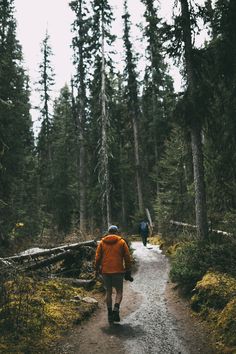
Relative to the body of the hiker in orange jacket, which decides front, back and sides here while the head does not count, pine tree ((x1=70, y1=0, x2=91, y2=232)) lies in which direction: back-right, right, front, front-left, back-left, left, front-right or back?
front

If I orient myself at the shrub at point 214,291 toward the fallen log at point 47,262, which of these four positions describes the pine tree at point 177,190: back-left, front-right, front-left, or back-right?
front-right

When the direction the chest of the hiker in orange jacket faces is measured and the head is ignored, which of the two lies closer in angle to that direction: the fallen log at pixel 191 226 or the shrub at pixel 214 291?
the fallen log

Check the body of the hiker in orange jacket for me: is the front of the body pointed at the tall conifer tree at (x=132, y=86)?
yes

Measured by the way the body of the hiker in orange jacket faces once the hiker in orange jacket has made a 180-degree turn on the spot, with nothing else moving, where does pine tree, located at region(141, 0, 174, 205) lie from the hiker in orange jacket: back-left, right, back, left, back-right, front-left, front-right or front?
back

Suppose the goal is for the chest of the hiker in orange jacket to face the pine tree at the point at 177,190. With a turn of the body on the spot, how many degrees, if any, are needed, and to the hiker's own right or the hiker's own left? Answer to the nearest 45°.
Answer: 0° — they already face it

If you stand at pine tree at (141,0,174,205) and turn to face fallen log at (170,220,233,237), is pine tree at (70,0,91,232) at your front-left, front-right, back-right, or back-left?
front-right

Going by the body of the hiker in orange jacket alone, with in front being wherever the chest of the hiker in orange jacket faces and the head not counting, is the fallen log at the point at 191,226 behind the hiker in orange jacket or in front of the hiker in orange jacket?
in front

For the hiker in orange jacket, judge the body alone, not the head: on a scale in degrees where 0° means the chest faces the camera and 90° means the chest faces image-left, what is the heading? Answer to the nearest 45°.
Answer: approximately 180°

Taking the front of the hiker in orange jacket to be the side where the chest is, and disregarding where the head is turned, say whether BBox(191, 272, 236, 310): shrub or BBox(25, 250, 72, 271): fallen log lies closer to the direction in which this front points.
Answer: the fallen log

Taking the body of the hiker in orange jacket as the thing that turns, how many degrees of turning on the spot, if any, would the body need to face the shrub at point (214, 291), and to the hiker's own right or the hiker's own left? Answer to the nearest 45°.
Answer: approximately 90° to the hiker's own right

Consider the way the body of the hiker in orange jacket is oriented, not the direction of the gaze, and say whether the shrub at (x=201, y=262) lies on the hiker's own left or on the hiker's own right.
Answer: on the hiker's own right
